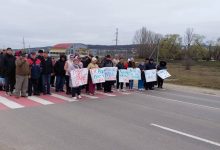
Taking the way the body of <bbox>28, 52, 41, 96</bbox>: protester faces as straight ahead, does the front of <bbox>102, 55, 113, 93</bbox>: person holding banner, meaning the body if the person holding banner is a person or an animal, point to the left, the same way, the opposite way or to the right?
the same way

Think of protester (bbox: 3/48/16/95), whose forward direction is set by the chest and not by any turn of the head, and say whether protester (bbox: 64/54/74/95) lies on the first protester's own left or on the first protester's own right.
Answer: on the first protester's own left

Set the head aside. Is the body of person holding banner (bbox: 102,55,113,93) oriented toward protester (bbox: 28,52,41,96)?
no

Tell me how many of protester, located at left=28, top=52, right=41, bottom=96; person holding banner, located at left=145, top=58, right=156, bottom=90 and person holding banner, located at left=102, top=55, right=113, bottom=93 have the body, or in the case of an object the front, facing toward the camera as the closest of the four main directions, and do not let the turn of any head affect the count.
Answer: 3

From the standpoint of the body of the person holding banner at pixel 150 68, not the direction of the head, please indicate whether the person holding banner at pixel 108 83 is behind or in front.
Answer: in front

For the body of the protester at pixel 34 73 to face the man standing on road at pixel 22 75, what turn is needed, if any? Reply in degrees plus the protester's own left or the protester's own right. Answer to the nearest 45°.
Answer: approximately 45° to the protester's own right

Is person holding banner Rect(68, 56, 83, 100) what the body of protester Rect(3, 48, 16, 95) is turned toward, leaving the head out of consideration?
no

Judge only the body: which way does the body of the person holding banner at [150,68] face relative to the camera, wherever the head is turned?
toward the camera

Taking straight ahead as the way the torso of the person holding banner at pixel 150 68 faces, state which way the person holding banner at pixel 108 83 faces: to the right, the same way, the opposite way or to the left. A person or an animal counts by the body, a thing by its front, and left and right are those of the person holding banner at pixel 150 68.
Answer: the same way

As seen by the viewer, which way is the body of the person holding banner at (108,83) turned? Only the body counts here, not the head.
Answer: toward the camera

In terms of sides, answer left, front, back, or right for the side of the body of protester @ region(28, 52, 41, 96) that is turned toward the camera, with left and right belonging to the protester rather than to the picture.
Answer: front

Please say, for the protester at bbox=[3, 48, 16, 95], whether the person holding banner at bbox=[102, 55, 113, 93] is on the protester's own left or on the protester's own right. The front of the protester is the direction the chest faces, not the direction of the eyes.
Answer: on the protester's own left

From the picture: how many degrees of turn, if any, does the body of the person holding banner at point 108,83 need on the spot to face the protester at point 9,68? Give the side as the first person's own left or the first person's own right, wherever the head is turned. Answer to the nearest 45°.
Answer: approximately 45° to the first person's own right
